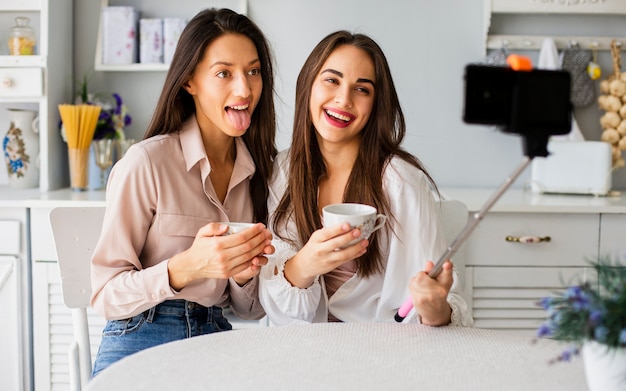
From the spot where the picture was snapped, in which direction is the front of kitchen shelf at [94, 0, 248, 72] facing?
facing the viewer

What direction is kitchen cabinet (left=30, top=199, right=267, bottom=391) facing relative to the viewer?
toward the camera

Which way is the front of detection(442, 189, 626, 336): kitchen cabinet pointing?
toward the camera

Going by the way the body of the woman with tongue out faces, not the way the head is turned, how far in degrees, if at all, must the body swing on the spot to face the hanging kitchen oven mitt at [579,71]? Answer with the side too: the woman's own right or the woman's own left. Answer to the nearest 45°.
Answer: approximately 90° to the woman's own left

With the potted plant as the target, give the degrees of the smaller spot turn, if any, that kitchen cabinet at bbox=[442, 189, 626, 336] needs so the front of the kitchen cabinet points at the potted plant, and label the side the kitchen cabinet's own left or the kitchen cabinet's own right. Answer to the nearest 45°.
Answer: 0° — it already faces it

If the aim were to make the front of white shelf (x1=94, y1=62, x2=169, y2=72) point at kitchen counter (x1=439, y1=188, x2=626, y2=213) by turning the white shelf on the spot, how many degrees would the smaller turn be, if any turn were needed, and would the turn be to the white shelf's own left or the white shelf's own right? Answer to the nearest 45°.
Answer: approximately 45° to the white shelf's own left

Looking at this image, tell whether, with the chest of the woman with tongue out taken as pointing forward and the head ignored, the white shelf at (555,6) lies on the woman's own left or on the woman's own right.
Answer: on the woman's own left

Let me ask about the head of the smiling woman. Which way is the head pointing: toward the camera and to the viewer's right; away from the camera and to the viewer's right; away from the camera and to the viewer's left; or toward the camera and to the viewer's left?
toward the camera and to the viewer's right

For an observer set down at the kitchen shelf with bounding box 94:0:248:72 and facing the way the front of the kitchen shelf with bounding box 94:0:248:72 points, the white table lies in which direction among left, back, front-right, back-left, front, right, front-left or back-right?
front

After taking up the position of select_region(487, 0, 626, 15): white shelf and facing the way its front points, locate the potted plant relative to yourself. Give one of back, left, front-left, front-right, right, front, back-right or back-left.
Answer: front

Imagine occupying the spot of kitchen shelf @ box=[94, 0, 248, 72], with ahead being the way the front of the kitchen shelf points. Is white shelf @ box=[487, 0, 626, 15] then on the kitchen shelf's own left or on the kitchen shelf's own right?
on the kitchen shelf's own left

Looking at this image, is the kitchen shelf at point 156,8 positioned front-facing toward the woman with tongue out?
yes

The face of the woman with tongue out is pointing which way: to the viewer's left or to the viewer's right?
to the viewer's right
